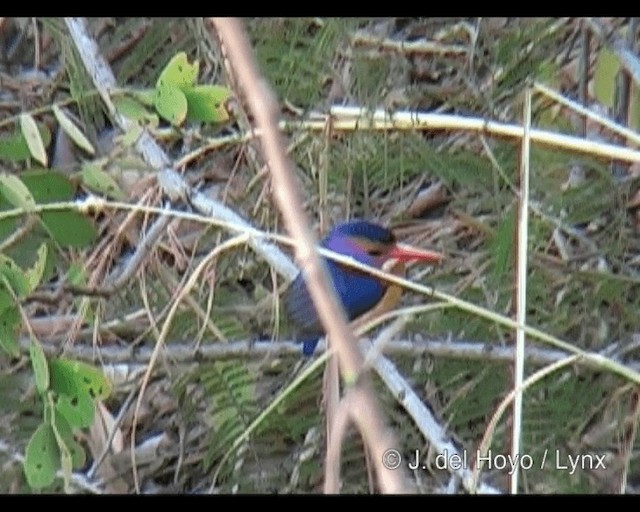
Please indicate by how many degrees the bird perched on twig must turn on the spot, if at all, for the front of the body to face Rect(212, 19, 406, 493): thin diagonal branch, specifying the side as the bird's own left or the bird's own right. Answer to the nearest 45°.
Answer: approximately 90° to the bird's own right

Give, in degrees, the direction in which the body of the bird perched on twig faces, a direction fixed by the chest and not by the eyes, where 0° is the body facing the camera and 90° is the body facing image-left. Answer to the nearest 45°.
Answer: approximately 270°
